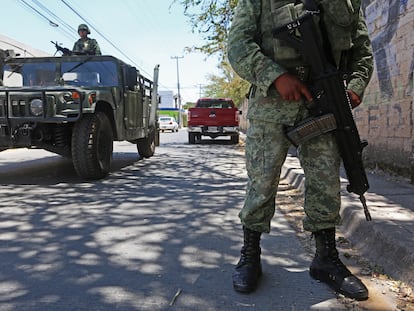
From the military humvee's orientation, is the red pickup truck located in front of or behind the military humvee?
behind

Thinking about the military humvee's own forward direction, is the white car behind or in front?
behind

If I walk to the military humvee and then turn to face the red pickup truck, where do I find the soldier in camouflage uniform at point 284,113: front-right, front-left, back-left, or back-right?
back-right

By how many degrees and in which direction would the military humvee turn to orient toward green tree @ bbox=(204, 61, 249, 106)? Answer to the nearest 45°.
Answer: approximately 180°

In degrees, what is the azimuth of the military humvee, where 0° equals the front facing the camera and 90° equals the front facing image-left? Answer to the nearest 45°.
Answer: approximately 45°

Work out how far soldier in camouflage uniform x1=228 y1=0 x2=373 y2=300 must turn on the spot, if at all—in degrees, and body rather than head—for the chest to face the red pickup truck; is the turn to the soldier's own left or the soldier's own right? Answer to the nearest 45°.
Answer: approximately 180°

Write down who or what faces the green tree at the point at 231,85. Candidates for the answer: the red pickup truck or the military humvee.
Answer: the red pickup truck
